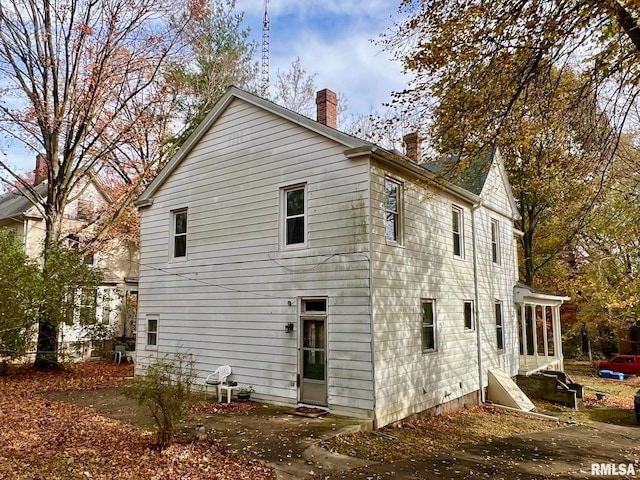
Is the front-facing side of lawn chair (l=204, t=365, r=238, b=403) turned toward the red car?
no

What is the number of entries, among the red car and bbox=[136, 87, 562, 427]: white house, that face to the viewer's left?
1

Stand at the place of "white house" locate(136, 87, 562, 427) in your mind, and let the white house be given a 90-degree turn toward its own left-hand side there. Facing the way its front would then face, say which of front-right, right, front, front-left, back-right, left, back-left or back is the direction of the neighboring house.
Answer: front

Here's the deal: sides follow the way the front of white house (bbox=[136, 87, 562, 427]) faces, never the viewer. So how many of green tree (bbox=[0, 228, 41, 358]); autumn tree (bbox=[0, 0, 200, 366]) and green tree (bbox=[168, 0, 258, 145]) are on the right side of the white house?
0

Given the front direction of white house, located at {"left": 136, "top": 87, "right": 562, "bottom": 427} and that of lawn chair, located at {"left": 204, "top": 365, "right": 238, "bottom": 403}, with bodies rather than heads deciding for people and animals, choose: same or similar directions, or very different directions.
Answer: very different directions

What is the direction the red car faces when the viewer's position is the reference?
facing to the left of the viewer

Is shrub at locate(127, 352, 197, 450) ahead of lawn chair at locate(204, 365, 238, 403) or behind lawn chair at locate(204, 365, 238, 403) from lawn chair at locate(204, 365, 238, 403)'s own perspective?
ahead

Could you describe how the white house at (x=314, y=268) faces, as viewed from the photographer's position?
facing away from the viewer and to the right of the viewer

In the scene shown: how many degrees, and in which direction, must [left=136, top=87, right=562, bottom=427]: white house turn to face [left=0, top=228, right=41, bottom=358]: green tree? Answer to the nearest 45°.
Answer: approximately 135° to its left
